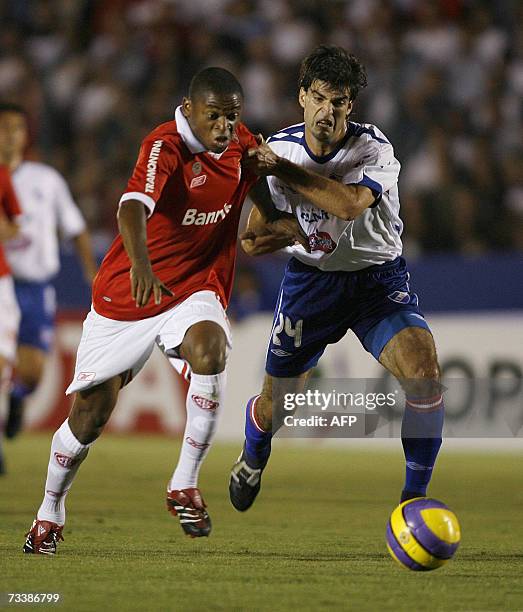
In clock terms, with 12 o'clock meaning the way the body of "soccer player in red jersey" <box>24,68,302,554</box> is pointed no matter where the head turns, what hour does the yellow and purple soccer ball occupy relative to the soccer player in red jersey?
The yellow and purple soccer ball is roughly at 12 o'clock from the soccer player in red jersey.

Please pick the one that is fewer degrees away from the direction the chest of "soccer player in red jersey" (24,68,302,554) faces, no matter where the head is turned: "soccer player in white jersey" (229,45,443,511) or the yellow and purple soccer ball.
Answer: the yellow and purple soccer ball

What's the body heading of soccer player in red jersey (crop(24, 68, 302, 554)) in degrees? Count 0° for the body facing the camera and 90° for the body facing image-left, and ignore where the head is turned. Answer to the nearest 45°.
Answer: approximately 315°

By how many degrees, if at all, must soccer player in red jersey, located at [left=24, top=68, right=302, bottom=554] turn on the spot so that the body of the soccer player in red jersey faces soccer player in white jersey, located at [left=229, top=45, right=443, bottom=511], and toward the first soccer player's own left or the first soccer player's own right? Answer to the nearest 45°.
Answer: approximately 90° to the first soccer player's own left

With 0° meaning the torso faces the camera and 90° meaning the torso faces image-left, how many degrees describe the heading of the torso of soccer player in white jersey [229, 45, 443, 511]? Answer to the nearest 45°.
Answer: approximately 0°

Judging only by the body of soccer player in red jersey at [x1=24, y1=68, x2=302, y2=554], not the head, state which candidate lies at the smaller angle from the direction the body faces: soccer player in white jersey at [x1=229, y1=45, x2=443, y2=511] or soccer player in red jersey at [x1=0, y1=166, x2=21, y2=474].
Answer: the soccer player in white jersey
